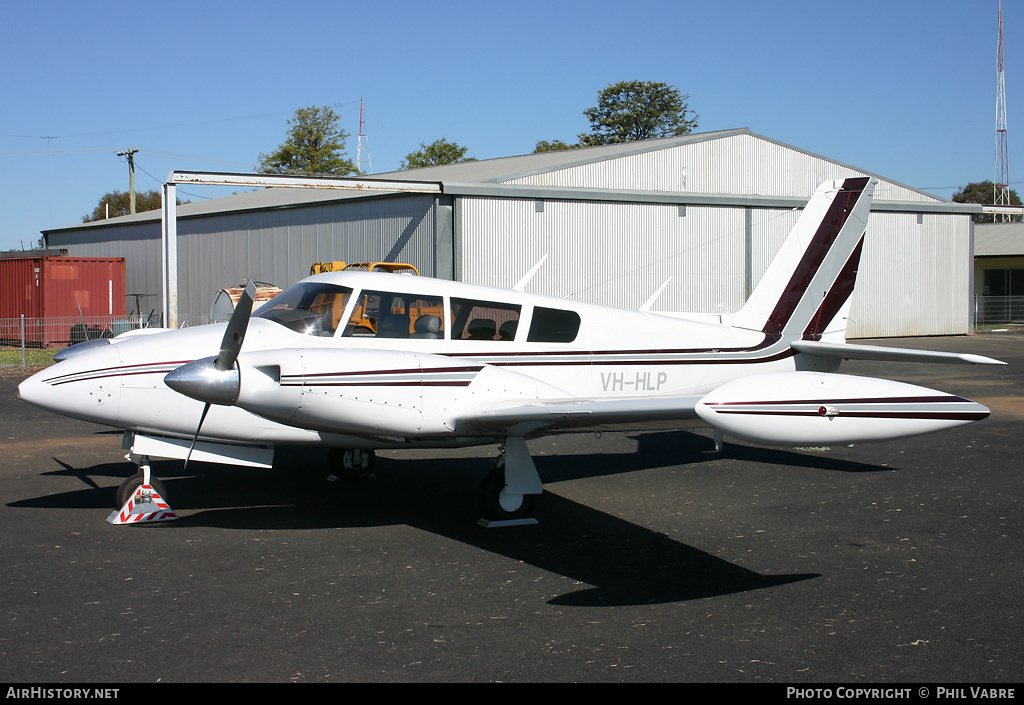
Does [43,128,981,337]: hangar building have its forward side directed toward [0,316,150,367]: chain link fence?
no

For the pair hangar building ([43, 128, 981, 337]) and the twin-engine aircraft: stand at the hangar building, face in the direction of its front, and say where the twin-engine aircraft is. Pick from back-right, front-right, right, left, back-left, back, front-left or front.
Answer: front-right

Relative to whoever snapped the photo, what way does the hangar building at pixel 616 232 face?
facing the viewer and to the right of the viewer

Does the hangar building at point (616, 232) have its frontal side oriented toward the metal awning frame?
no

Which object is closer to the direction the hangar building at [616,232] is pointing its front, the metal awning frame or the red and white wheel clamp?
the red and white wheel clamp
